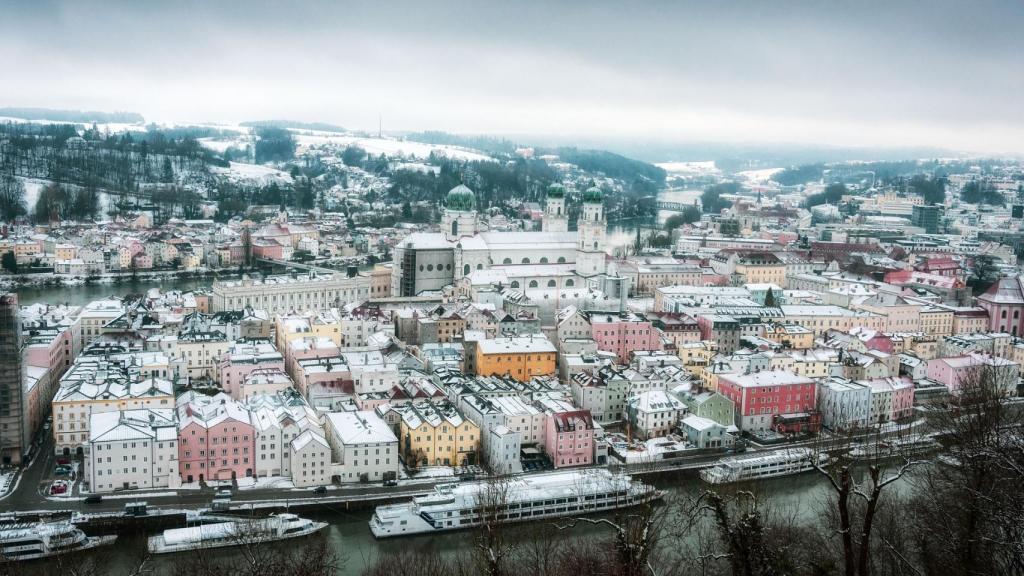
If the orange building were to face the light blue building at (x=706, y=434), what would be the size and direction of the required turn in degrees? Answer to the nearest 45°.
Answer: approximately 45° to its left

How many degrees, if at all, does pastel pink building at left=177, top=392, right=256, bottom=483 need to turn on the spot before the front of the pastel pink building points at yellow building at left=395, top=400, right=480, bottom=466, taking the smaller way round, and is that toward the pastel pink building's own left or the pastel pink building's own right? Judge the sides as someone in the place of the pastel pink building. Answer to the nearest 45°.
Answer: approximately 90° to the pastel pink building's own left

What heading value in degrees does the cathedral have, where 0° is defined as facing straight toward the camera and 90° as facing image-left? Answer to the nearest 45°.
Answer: approximately 225°

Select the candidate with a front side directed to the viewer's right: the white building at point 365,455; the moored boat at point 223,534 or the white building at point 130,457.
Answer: the moored boat

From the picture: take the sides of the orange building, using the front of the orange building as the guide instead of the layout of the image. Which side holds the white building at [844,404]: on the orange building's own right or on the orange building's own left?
on the orange building's own left

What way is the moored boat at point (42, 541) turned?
to the viewer's right

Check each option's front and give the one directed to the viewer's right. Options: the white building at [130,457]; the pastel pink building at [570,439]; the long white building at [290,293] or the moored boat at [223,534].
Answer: the moored boat

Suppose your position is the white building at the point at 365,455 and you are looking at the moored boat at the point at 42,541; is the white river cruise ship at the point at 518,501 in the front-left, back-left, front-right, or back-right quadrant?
back-left

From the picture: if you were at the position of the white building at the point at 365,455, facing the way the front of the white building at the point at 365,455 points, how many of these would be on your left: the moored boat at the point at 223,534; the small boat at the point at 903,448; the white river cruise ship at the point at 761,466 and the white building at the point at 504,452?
3
